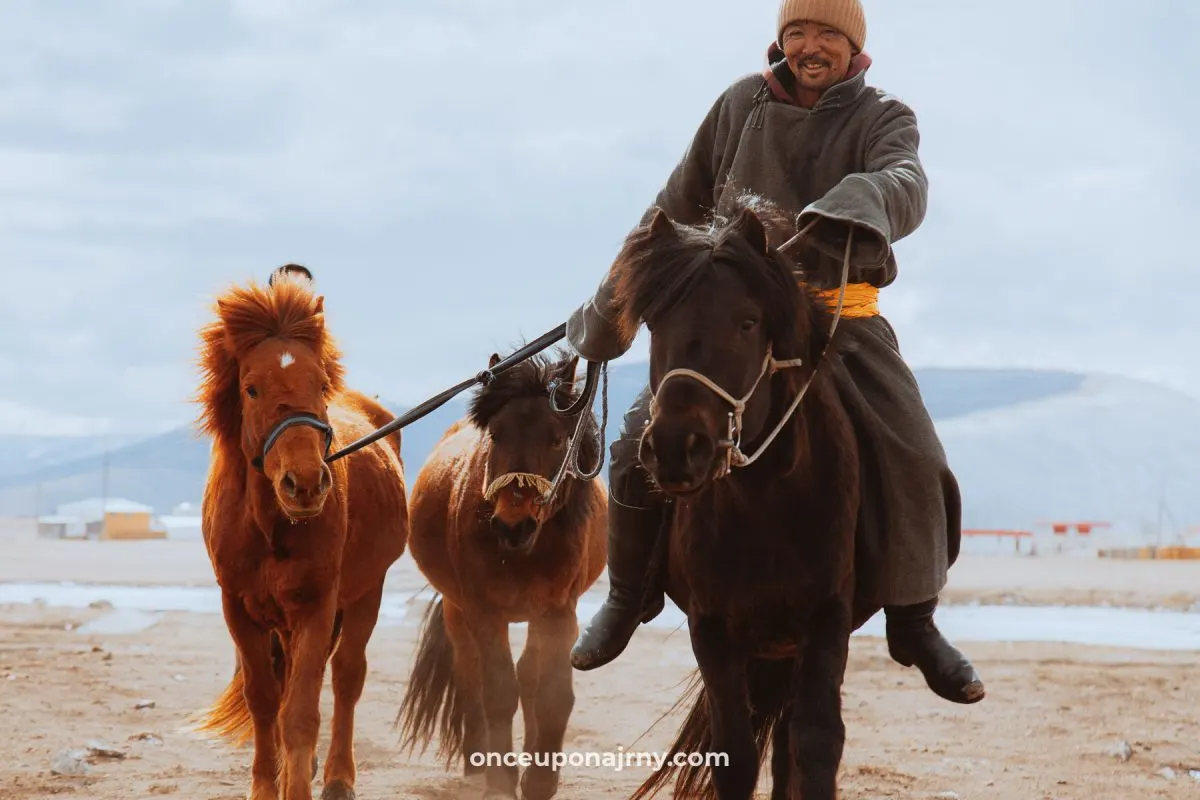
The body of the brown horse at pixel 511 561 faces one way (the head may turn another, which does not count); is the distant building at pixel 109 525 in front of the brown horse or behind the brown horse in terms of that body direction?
behind

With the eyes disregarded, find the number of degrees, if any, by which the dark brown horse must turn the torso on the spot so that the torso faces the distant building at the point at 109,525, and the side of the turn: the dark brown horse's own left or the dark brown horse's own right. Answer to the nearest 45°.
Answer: approximately 135° to the dark brown horse's own right

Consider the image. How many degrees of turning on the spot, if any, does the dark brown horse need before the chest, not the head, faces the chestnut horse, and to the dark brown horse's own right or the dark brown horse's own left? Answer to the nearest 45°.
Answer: approximately 135° to the dark brown horse's own right

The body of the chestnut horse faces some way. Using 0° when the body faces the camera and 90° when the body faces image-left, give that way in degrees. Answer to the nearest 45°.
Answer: approximately 0°

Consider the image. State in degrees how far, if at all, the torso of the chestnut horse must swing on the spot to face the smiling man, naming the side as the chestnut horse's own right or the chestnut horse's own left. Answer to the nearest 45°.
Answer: approximately 45° to the chestnut horse's own left

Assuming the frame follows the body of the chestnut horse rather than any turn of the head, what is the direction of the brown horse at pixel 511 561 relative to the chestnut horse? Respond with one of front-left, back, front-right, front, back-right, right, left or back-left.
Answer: back-left

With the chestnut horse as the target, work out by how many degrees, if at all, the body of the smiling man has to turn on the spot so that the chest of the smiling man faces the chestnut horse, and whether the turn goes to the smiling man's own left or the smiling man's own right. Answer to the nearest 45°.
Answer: approximately 135° to the smiling man's own right
